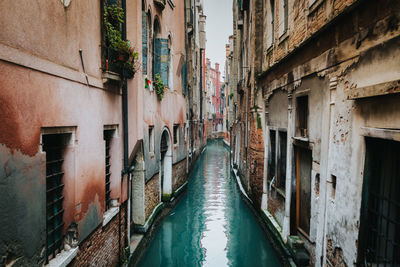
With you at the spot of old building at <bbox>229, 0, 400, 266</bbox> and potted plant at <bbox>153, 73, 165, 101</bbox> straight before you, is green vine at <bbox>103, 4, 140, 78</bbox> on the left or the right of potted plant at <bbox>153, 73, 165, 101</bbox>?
left

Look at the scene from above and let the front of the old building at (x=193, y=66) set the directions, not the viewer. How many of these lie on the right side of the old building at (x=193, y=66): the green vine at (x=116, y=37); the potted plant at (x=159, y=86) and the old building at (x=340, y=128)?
3

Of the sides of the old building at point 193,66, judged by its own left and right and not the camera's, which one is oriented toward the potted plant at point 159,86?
right

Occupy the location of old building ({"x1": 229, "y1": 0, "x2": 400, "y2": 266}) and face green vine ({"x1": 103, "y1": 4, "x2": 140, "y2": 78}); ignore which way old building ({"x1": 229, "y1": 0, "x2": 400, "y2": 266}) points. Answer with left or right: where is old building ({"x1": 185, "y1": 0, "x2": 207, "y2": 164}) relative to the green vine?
right

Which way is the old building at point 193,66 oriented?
to the viewer's right

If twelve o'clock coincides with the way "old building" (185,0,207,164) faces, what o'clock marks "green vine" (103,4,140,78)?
The green vine is roughly at 3 o'clock from the old building.

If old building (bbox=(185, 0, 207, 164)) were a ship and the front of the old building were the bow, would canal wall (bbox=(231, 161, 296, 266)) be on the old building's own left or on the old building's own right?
on the old building's own right
